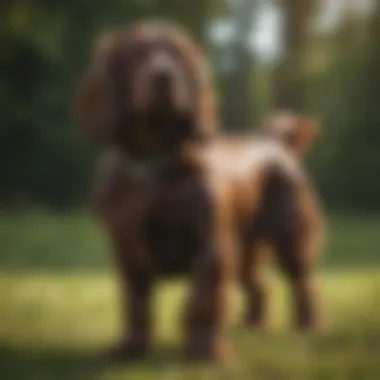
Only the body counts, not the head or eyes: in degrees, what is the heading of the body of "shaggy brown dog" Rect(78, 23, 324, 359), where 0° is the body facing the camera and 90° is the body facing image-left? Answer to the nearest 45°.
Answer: approximately 45°
